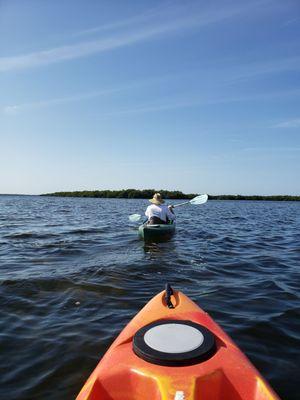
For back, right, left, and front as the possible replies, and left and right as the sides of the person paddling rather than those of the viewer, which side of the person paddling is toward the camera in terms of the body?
back
